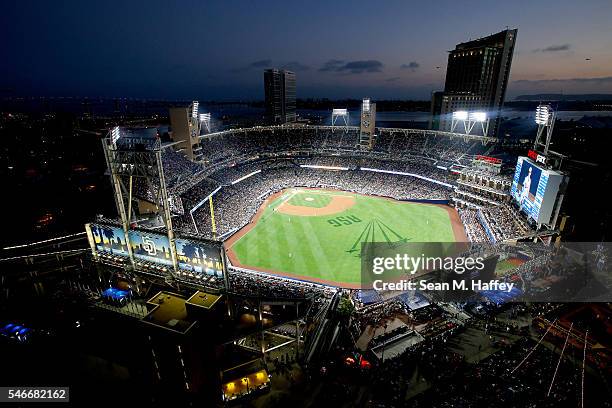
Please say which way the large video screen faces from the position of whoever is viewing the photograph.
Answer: facing the viewer and to the left of the viewer

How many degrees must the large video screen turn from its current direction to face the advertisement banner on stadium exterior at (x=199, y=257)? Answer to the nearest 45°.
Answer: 0° — it already faces it

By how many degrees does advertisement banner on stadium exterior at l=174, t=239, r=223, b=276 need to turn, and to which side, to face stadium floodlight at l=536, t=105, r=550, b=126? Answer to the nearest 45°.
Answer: approximately 135° to its left

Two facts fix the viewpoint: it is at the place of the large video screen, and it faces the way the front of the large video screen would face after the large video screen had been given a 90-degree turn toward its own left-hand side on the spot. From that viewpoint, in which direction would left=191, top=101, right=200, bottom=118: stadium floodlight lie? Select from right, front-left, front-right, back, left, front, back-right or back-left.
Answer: back-right

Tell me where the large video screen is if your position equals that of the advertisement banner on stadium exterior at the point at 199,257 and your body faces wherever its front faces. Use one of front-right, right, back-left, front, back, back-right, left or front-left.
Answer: back-left

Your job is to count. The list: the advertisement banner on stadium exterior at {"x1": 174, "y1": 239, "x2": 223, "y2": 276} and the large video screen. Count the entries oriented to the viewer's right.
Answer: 0

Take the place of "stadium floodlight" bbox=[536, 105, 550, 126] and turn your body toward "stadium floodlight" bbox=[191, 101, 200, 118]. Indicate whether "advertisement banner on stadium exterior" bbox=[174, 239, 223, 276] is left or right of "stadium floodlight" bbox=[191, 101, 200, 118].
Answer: left
